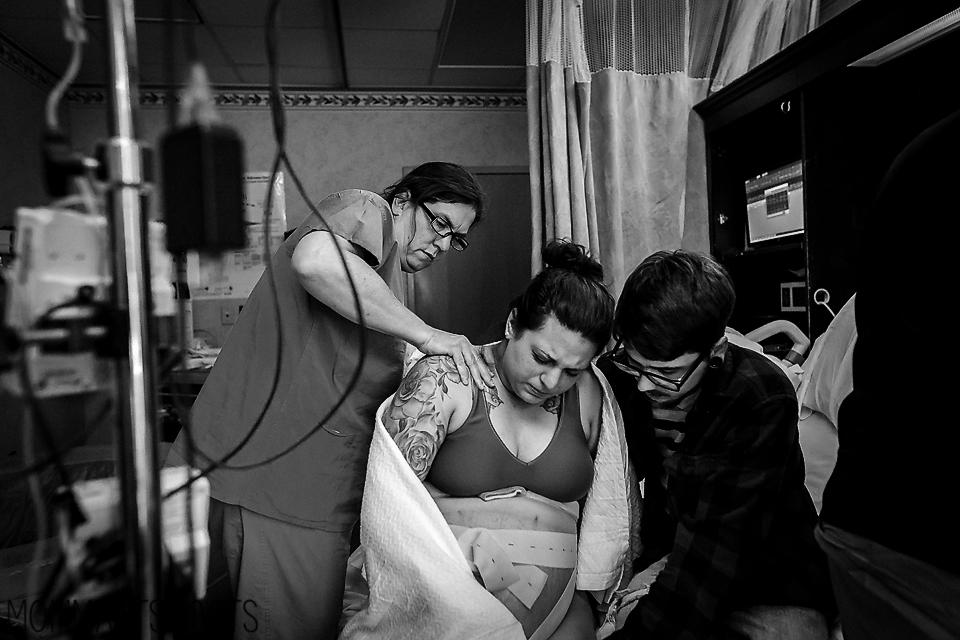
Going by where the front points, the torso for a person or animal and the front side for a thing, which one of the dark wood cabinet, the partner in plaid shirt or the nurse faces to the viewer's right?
the nurse

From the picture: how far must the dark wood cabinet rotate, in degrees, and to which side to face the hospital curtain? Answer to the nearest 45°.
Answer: approximately 45° to its right

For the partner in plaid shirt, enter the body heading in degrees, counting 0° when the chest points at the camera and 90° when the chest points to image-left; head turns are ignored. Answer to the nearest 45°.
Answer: approximately 45°

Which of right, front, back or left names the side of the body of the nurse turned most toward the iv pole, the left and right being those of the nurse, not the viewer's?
right

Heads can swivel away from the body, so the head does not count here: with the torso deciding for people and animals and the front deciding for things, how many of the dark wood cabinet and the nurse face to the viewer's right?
1

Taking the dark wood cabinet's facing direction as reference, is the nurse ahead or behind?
ahead

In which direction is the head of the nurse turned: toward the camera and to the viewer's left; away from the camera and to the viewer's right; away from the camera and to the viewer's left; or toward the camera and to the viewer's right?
toward the camera and to the viewer's right

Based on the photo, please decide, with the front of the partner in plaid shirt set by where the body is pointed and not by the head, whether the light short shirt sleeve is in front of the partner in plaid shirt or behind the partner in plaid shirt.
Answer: behind

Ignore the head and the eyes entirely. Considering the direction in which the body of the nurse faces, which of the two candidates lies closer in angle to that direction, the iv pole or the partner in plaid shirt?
the partner in plaid shirt

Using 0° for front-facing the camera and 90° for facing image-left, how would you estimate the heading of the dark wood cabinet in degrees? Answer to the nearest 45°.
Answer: approximately 45°

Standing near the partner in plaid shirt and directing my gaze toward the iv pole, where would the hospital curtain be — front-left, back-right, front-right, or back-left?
back-right

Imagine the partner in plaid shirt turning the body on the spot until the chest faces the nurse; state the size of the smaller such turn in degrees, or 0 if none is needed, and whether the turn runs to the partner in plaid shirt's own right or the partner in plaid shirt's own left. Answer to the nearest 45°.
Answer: approximately 45° to the partner in plaid shirt's own right

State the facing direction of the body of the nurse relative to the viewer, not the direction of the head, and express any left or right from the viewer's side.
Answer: facing to the right of the viewer
